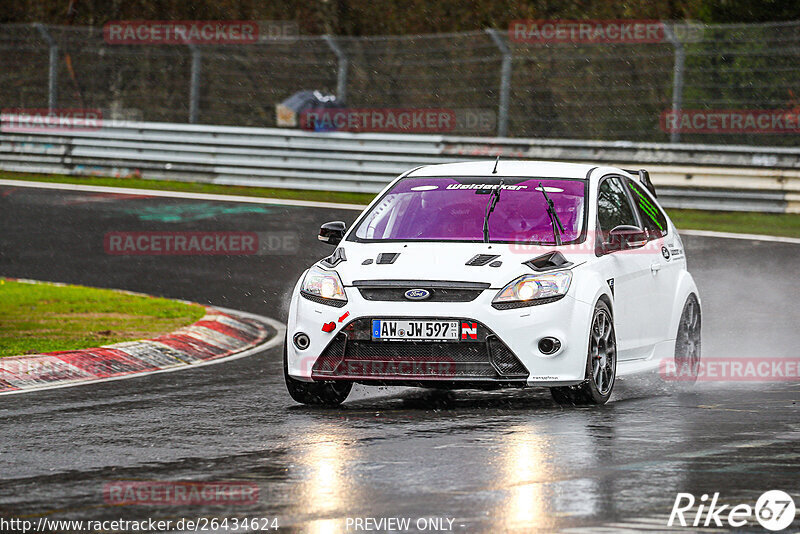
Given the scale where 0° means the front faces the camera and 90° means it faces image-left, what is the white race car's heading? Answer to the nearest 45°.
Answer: approximately 45°

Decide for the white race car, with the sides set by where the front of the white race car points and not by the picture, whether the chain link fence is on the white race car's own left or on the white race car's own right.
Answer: on the white race car's own right

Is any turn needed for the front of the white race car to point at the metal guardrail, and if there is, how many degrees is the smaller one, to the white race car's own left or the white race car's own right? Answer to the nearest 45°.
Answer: approximately 135° to the white race car's own right
